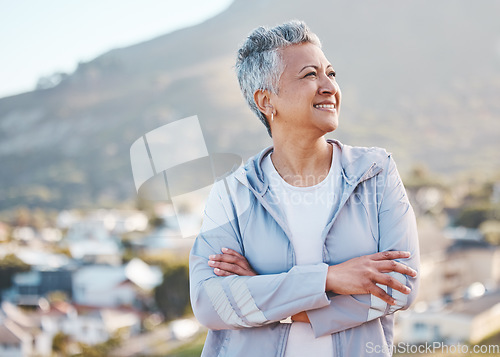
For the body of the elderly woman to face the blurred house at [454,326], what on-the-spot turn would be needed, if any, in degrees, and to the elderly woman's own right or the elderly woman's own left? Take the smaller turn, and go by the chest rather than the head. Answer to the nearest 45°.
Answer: approximately 180°

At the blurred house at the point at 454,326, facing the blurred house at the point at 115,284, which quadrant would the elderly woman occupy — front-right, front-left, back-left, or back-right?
back-left

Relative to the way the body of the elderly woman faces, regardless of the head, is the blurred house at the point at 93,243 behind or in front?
behind

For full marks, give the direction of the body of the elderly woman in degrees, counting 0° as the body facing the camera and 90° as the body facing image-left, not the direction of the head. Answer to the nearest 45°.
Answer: approximately 0°

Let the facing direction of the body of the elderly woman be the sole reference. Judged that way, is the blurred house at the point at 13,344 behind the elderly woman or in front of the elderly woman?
behind

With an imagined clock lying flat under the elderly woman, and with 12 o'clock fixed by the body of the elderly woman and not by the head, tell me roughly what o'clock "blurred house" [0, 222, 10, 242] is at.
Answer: The blurred house is roughly at 5 o'clock from the elderly woman.

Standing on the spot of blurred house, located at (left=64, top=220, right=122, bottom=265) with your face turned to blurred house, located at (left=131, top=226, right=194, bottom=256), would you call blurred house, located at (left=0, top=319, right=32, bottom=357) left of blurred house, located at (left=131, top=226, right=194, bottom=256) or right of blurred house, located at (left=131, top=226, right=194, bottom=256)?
right

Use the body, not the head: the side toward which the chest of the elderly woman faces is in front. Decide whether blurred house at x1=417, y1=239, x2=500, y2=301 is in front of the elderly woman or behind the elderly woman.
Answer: behind
